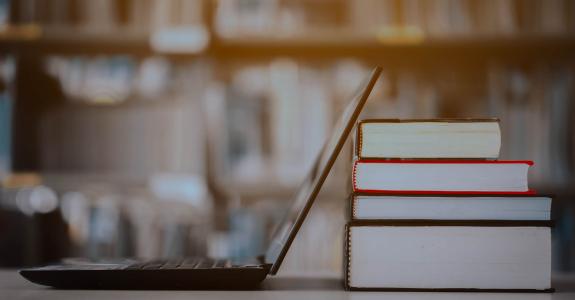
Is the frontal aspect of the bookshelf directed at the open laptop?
yes

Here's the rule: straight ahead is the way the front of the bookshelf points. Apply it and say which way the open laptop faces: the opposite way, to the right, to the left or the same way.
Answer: to the right

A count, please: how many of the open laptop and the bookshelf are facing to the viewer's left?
1

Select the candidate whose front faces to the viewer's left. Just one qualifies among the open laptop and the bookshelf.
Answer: the open laptop

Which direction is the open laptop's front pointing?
to the viewer's left

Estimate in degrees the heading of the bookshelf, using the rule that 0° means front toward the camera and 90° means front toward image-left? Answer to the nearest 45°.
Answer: approximately 0°
